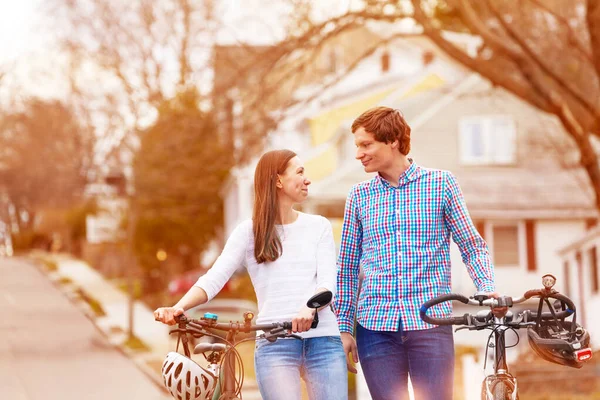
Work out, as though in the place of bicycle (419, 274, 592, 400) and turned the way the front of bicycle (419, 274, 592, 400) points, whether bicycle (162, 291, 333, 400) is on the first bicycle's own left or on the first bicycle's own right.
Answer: on the first bicycle's own right

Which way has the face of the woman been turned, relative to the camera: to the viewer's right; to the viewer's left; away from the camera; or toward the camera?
to the viewer's right

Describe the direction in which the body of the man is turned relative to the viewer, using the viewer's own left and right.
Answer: facing the viewer

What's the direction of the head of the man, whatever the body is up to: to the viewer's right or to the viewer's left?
to the viewer's left

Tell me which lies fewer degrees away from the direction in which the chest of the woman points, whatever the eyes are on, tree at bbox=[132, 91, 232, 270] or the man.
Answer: the man

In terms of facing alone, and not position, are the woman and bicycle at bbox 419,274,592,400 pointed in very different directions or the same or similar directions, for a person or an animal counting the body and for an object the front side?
same or similar directions

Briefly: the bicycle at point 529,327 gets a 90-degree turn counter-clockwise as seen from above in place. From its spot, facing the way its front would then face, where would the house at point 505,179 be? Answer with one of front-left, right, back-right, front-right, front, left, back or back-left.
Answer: left

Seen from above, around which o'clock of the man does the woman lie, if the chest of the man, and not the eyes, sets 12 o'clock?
The woman is roughly at 3 o'clock from the man.

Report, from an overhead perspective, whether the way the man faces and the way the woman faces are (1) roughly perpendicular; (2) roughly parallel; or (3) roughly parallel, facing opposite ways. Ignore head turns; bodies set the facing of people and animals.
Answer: roughly parallel

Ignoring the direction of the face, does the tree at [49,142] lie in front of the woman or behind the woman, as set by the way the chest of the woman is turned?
behind

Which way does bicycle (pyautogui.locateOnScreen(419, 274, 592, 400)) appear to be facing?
toward the camera

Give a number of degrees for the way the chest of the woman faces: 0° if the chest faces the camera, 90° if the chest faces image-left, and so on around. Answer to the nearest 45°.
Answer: approximately 0°
